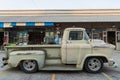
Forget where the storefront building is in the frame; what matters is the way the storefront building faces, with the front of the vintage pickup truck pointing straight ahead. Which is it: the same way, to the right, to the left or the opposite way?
to the right

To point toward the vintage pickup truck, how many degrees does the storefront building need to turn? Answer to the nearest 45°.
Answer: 0° — it already faces it

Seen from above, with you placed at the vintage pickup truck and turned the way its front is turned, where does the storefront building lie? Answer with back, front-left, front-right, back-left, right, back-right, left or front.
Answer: left

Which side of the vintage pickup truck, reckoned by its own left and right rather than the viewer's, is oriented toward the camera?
right

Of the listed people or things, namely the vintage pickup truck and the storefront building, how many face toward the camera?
1

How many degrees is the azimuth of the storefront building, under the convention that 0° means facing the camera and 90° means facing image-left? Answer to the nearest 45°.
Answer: approximately 0°
